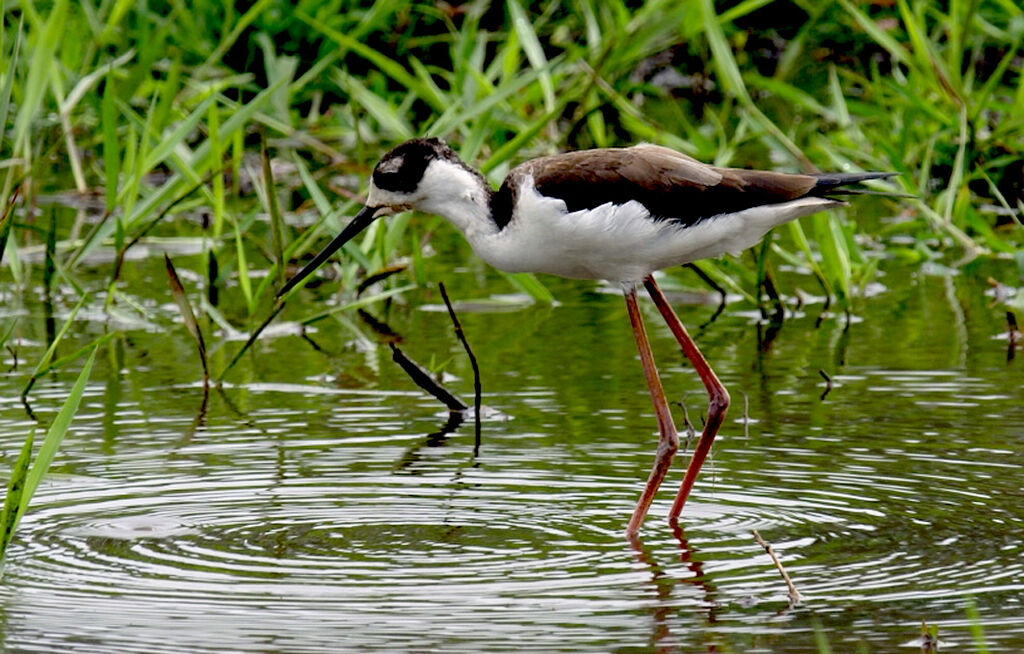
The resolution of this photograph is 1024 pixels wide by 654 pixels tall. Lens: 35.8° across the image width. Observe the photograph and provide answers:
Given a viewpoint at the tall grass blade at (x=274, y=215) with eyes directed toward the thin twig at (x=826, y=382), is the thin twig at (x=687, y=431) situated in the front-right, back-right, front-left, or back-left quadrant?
front-right

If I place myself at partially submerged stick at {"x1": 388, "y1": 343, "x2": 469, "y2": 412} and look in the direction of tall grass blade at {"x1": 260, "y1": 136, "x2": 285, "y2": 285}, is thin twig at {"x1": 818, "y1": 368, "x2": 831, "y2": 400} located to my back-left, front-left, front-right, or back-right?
back-right

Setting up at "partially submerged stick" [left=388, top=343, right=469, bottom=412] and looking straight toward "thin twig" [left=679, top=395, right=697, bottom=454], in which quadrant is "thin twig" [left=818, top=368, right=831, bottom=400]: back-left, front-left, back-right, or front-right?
front-left

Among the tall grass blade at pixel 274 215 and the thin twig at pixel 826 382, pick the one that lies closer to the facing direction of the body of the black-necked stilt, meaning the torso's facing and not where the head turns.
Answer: the tall grass blade

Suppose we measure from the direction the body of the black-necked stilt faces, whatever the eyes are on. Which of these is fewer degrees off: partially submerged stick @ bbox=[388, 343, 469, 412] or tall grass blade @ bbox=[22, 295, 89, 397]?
the tall grass blade

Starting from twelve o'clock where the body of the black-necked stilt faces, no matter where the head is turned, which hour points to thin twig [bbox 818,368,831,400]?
The thin twig is roughly at 4 o'clock from the black-necked stilt.

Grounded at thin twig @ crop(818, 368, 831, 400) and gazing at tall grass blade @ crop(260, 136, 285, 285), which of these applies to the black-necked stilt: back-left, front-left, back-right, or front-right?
front-left

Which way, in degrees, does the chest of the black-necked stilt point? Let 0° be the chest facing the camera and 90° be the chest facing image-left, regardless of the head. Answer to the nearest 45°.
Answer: approximately 90°

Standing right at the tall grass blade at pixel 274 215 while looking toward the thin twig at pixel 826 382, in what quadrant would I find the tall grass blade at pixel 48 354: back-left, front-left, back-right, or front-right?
back-right

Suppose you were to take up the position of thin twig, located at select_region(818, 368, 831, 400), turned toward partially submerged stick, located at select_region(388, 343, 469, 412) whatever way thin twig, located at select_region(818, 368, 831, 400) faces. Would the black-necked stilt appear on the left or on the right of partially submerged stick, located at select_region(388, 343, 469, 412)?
left

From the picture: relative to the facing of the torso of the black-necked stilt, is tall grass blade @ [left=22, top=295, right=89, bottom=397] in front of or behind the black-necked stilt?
in front

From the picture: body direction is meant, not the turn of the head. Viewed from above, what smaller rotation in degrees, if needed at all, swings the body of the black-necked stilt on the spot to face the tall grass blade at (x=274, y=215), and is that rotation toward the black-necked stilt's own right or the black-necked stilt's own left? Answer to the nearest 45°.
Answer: approximately 45° to the black-necked stilt's own right

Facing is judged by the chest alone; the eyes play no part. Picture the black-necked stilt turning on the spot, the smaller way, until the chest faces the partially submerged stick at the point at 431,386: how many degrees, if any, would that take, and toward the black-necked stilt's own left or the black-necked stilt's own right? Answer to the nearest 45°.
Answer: approximately 45° to the black-necked stilt's own right
